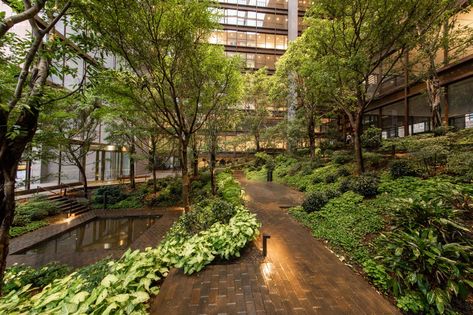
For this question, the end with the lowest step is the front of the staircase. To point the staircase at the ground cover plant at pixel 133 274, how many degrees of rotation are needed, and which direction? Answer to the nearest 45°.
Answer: approximately 45° to its right

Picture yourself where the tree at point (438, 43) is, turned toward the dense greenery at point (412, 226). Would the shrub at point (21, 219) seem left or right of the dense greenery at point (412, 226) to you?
right

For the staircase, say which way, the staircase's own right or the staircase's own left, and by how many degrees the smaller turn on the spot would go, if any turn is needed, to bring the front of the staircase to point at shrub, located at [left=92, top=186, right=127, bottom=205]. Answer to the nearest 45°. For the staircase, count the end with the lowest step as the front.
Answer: approximately 45° to the staircase's own left

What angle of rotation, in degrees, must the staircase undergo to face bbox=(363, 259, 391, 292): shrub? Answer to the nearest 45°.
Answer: approximately 45° to its right

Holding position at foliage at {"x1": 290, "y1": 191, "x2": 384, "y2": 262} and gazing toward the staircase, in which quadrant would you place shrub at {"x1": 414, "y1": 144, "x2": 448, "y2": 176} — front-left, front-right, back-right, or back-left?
back-right

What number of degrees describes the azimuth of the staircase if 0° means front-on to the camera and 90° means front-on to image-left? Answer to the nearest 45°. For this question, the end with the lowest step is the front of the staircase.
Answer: approximately 315°

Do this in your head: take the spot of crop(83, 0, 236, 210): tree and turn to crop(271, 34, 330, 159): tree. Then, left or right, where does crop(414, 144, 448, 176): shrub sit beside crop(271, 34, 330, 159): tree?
right

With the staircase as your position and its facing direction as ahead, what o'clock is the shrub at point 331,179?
The shrub is roughly at 12 o'clock from the staircase.
